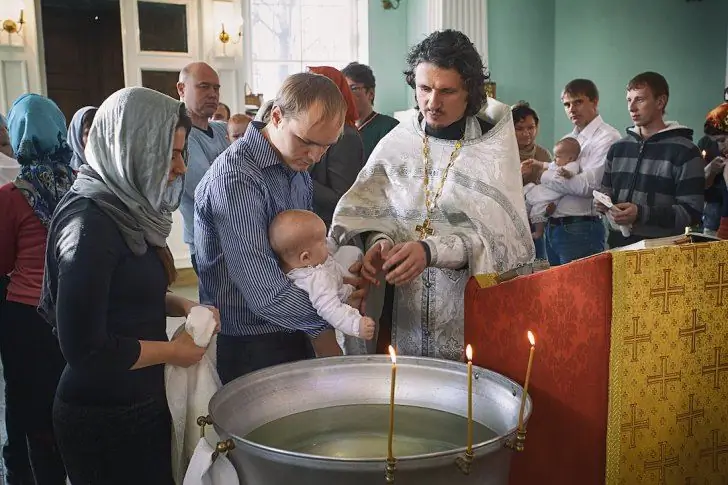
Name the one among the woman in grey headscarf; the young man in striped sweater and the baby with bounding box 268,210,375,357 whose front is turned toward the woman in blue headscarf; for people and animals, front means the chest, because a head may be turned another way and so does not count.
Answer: the young man in striped sweater

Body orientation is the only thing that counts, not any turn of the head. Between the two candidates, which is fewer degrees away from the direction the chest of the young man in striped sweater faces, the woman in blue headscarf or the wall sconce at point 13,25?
the woman in blue headscarf

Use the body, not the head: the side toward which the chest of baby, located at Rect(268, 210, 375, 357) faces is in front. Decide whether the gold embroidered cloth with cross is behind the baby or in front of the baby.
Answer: in front

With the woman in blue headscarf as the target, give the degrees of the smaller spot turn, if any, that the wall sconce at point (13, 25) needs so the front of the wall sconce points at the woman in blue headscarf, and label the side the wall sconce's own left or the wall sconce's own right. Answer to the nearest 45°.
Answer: approximately 45° to the wall sconce's own right

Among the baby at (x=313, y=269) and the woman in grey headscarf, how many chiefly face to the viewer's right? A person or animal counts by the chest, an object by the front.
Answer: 2

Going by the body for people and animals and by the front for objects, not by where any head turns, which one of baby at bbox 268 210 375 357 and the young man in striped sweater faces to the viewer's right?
the baby

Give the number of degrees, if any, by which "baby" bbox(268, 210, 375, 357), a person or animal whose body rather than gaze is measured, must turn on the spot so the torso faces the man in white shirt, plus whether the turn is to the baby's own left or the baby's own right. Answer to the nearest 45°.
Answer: approximately 45° to the baby's own left

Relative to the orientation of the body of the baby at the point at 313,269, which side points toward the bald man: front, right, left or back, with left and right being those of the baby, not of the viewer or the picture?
left

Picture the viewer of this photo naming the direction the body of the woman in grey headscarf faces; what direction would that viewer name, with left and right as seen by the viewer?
facing to the right of the viewer

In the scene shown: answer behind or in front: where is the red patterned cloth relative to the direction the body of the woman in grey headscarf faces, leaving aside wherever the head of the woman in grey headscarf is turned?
in front

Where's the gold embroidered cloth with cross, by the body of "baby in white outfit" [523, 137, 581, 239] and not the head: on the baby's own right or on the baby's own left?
on the baby's own left

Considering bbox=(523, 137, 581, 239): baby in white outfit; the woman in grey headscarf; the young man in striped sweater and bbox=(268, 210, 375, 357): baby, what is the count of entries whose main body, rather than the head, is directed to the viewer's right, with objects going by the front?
2

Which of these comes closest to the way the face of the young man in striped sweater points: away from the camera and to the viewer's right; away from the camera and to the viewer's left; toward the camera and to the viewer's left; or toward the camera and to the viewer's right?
toward the camera and to the viewer's left

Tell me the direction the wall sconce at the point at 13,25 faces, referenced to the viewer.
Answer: facing the viewer and to the right of the viewer

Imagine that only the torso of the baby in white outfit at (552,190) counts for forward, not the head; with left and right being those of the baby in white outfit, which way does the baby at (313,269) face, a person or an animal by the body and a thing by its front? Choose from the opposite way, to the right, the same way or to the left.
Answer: the opposite way
